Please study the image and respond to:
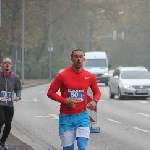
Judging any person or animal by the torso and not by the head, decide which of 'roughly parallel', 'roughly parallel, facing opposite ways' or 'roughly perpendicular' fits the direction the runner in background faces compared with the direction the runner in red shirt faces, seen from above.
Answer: roughly parallel

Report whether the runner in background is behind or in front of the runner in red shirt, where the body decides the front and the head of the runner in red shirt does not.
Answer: behind

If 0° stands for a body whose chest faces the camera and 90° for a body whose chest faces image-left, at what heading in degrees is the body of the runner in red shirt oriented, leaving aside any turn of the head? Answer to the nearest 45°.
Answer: approximately 0°

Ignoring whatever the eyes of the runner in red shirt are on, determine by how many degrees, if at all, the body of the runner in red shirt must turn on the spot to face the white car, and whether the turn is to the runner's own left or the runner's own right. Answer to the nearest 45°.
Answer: approximately 180°

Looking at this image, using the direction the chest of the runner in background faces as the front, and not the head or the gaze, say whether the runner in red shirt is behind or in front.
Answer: in front

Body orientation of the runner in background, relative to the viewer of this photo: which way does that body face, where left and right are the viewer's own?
facing the viewer

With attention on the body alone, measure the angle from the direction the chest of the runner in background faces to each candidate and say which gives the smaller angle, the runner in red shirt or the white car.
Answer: the runner in red shirt

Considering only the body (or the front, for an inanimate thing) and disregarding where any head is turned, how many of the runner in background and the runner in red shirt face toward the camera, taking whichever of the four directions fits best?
2
